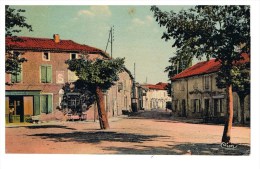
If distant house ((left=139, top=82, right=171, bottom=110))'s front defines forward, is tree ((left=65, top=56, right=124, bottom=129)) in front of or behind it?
in front

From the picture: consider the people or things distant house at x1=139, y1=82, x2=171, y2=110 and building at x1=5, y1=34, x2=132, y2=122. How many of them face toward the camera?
2

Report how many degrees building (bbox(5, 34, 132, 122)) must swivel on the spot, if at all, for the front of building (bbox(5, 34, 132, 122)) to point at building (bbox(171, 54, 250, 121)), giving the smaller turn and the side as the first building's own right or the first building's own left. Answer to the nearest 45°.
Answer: approximately 90° to the first building's own left

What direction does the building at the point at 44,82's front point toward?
toward the camera

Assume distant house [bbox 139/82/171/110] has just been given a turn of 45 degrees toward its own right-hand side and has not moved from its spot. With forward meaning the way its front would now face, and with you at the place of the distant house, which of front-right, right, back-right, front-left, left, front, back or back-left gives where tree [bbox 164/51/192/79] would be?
front-left

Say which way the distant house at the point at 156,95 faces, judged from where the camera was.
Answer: facing the viewer
